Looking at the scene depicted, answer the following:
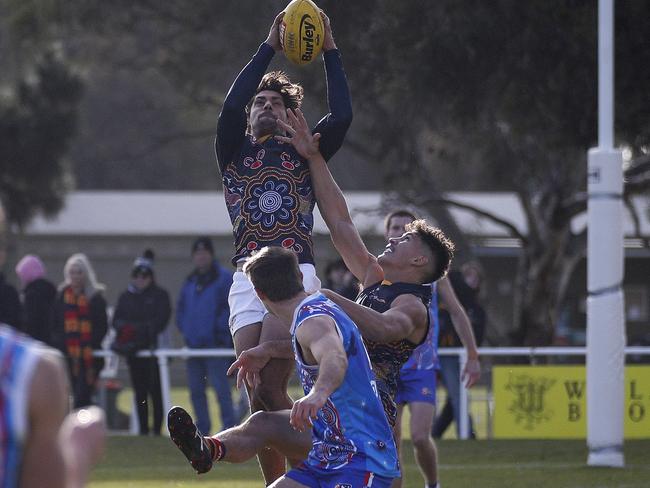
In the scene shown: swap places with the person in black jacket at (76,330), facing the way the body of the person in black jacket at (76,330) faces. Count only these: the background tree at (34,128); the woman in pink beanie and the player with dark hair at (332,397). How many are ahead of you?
1

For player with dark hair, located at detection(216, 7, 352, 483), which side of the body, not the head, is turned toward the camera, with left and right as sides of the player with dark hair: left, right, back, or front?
front

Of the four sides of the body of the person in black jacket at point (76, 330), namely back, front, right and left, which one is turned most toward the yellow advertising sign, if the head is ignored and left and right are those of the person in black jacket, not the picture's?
left

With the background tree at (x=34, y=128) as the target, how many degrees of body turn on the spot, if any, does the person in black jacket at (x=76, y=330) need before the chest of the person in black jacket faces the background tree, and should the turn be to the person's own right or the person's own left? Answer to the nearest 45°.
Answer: approximately 180°

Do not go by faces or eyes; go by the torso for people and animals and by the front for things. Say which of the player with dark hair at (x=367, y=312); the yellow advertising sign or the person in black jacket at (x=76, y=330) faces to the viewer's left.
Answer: the player with dark hair

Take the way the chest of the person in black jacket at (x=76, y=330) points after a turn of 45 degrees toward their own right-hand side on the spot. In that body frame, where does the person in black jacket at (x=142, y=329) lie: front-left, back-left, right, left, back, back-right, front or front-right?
back-left

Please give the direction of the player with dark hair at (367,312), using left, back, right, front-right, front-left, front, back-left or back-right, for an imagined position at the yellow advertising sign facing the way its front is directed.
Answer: front

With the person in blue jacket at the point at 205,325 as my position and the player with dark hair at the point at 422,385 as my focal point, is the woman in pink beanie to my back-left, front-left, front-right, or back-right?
back-right

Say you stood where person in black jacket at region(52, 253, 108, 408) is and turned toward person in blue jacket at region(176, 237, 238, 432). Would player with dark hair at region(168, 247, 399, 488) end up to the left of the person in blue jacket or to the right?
right

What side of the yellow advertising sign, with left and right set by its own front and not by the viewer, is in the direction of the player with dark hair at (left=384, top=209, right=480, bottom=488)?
front

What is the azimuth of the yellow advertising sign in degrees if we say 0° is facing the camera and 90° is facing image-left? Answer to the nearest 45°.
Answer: approximately 0°

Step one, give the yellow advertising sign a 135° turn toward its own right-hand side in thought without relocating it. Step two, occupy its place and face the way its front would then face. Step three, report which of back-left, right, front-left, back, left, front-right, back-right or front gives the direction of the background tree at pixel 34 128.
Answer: front

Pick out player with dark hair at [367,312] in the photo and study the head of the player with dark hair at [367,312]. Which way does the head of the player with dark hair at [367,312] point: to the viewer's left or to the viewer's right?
to the viewer's left

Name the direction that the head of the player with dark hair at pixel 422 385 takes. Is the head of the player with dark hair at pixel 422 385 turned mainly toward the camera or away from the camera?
toward the camera

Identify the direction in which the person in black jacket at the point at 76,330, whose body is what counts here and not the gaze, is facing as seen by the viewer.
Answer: toward the camera

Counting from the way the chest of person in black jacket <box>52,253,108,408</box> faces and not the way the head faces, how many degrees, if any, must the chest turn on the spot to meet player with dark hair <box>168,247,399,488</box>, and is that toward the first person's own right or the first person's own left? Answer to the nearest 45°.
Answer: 0° — they already face them

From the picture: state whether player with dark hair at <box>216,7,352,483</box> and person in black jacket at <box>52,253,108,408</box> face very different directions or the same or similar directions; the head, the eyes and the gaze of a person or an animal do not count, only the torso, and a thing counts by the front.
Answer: same or similar directions

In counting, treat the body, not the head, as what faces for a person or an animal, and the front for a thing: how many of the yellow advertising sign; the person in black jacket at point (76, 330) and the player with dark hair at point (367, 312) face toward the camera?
2

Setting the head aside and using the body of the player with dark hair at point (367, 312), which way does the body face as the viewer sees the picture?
to the viewer's left
